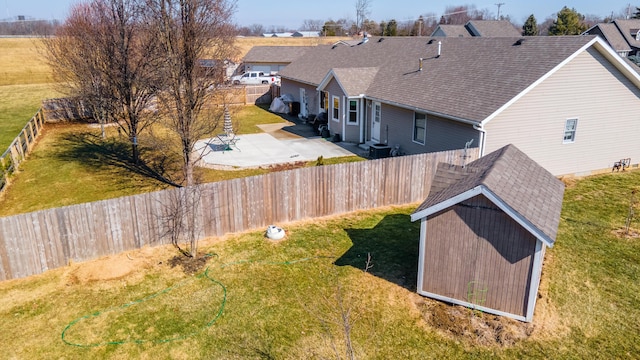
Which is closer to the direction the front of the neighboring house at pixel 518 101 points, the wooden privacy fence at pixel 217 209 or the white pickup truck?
the white pickup truck

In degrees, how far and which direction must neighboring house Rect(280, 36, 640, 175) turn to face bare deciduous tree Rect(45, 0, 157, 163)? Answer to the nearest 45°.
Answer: approximately 135° to its left

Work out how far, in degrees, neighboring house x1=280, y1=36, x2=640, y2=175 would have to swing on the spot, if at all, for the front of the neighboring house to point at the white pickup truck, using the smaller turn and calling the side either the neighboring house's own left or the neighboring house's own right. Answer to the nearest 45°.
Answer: approximately 90° to the neighboring house's own left

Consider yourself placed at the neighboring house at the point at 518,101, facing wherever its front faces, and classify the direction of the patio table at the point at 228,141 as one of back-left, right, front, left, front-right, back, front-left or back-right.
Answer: back-left

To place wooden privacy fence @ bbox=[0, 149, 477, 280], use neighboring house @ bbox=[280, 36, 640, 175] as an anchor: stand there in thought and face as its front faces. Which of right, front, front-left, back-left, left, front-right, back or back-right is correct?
back

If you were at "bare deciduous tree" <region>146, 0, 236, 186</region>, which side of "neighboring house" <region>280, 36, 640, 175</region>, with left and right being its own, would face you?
back

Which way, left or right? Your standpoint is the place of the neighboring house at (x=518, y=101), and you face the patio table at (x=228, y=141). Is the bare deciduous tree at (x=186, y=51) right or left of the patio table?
left

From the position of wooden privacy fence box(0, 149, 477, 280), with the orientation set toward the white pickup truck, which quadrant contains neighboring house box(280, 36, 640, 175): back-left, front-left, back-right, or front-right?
front-right

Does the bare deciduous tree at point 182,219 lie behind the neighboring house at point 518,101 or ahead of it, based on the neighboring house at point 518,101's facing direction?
behind

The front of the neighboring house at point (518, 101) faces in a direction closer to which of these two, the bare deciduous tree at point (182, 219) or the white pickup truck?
the white pickup truck

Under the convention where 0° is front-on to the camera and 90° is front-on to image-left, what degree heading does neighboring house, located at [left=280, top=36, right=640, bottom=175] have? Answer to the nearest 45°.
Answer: approximately 225°
